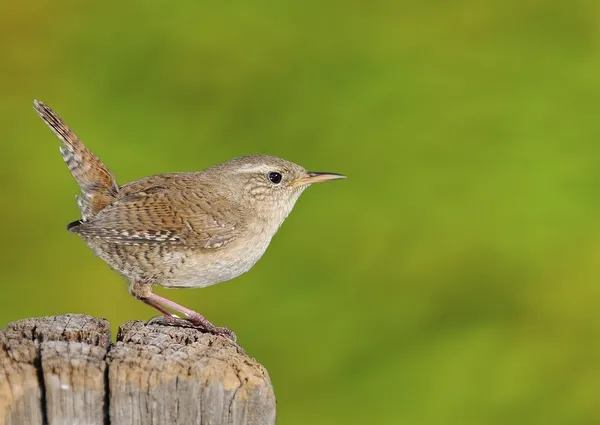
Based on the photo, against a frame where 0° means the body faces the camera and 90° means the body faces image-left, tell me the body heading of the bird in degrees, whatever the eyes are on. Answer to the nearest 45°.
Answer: approximately 270°
